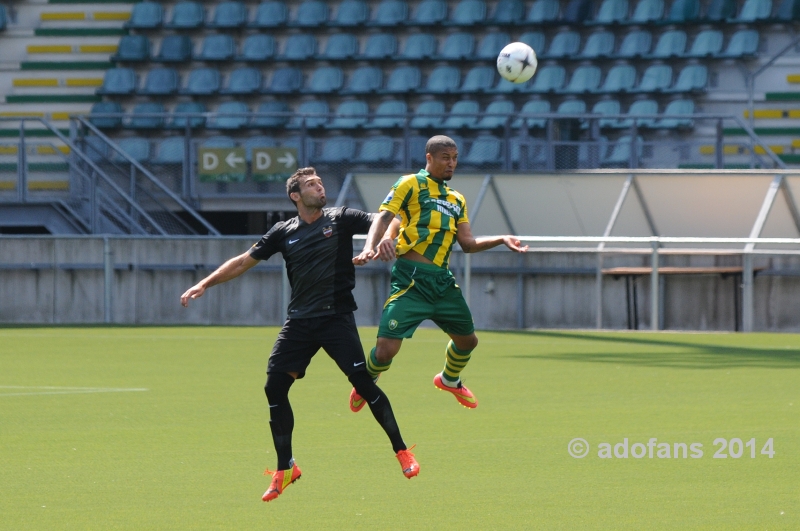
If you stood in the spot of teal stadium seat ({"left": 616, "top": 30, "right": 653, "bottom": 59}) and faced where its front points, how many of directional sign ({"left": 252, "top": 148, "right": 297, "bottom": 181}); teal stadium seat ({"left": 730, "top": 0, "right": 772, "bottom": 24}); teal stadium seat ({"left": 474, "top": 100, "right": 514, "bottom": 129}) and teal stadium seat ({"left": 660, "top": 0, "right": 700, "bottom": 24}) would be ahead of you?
2

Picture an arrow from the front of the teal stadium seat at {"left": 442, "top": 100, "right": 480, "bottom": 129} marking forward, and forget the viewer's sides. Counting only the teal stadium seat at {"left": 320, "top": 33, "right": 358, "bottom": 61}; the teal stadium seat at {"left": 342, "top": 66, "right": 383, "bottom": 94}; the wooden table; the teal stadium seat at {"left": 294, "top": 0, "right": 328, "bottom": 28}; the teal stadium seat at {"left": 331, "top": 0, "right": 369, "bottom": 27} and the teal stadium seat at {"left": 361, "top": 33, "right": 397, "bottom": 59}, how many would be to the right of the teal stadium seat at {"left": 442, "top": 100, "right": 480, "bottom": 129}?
5

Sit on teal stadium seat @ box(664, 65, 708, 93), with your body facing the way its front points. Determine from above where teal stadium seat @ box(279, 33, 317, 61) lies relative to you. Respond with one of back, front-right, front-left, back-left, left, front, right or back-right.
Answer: front-right

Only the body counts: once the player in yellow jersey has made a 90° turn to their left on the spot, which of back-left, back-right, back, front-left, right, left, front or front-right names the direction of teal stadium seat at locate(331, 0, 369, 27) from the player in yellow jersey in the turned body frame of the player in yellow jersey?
front-left

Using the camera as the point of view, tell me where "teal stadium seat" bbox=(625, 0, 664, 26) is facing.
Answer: facing the viewer and to the left of the viewer

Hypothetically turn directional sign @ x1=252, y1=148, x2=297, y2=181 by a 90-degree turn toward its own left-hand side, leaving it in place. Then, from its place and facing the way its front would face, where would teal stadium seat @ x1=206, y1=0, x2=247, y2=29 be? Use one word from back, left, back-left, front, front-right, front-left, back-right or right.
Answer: left

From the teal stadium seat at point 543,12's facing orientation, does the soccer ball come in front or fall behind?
in front

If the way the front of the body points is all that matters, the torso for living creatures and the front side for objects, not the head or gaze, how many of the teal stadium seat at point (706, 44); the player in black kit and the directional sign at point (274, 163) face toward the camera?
3

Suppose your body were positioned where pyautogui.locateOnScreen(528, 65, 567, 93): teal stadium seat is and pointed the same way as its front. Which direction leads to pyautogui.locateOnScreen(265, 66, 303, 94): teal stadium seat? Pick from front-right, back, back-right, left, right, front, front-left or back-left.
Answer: front-right

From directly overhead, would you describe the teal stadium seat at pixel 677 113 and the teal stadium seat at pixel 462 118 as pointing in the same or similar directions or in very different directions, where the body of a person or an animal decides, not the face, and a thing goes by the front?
same or similar directions

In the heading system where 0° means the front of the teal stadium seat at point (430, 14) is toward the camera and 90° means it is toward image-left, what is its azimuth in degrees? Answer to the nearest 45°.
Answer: approximately 45°

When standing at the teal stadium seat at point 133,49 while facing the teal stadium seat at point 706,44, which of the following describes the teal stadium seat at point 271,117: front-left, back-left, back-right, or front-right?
front-right

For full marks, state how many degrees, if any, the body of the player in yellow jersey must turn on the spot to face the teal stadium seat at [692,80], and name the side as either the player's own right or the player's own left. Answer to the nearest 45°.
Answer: approximately 135° to the player's own left

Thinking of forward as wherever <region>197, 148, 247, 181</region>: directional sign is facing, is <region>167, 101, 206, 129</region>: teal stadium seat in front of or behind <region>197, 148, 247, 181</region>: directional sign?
behind

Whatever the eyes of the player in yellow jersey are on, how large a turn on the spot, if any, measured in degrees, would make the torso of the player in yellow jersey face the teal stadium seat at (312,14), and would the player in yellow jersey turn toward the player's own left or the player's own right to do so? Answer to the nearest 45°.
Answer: approximately 135° to the player's own left

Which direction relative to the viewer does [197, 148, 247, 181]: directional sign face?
toward the camera

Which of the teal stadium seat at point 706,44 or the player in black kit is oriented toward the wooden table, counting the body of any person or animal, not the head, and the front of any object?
the teal stadium seat

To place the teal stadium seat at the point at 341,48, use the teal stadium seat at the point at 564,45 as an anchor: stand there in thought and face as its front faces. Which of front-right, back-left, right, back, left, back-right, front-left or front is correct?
front-right

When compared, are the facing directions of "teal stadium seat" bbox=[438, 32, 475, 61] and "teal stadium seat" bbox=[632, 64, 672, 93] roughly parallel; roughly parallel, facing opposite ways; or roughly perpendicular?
roughly parallel

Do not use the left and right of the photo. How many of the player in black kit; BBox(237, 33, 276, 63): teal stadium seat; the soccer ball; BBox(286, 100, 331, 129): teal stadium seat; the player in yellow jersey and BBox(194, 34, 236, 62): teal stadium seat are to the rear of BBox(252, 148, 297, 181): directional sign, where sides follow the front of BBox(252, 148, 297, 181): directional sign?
3
